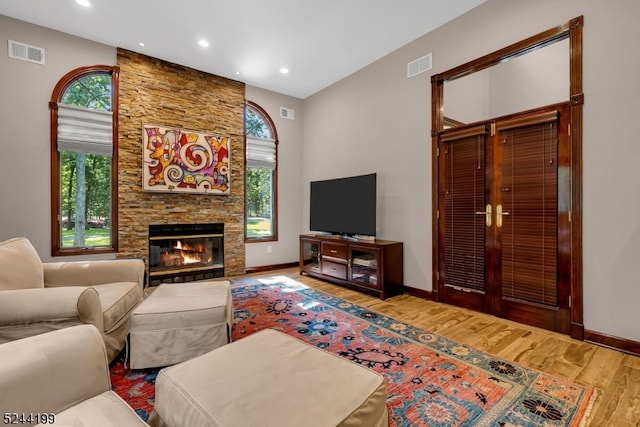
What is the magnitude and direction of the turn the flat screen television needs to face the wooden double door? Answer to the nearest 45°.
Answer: approximately 90° to its left

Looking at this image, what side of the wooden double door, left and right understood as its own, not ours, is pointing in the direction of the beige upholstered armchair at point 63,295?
front

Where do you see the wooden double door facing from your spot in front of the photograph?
facing the viewer and to the left of the viewer

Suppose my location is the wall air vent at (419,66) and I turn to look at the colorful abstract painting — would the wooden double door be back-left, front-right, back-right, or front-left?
back-left

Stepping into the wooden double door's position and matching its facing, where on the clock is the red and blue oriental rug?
The red and blue oriental rug is roughly at 11 o'clock from the wooden double door.

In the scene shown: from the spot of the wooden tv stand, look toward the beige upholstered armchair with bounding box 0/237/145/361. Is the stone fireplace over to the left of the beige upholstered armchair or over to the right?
right
